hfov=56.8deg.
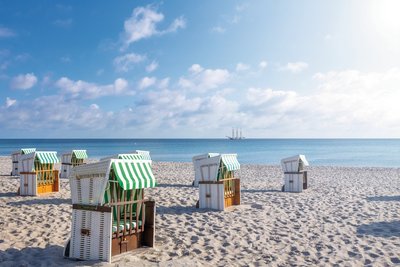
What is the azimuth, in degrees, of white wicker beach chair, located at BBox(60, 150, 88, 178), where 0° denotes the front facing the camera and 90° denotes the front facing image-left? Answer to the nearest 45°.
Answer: approximately 315°

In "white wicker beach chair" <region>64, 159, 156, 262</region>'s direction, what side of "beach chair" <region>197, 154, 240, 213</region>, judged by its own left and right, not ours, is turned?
right

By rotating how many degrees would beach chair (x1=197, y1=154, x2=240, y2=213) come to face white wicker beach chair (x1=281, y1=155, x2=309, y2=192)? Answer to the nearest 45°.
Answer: approximately 90° to its left

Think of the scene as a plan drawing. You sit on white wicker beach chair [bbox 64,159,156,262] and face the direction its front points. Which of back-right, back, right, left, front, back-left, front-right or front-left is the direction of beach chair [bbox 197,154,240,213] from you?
left

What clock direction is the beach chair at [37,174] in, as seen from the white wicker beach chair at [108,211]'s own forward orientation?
The beach chair is roughly at 7 o'clock from the white wicker beach chair.

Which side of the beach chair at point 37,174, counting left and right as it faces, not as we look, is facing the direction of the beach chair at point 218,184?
front

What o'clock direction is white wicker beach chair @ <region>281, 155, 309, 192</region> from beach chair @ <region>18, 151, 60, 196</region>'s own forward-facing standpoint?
The white wicker beach chair is roughly at 11 o'clock from the beach chair.

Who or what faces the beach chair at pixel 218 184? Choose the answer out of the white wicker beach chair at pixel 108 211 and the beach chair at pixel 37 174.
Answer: the beach chair at pixel 37 174

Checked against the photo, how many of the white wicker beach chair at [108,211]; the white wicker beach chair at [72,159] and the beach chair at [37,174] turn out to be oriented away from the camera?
0

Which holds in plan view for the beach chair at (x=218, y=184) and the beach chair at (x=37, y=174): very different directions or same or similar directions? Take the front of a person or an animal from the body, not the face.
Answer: same or similar directions

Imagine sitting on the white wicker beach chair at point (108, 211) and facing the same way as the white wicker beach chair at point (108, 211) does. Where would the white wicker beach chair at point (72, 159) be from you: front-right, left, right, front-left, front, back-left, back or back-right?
back-left

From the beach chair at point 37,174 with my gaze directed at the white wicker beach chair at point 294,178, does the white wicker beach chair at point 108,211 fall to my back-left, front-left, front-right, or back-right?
front-right

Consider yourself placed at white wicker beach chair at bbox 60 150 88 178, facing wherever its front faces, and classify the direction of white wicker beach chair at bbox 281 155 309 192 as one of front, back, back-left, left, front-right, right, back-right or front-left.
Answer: front

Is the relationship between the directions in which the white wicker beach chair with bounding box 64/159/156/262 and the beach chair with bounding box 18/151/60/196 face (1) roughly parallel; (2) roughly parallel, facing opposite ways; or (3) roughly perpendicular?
roughly parallel

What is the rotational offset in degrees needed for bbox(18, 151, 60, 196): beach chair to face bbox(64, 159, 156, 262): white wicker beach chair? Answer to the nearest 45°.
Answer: approximately 45° to its right

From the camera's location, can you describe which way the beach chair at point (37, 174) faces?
facing the viewer and to the right of the viewer
